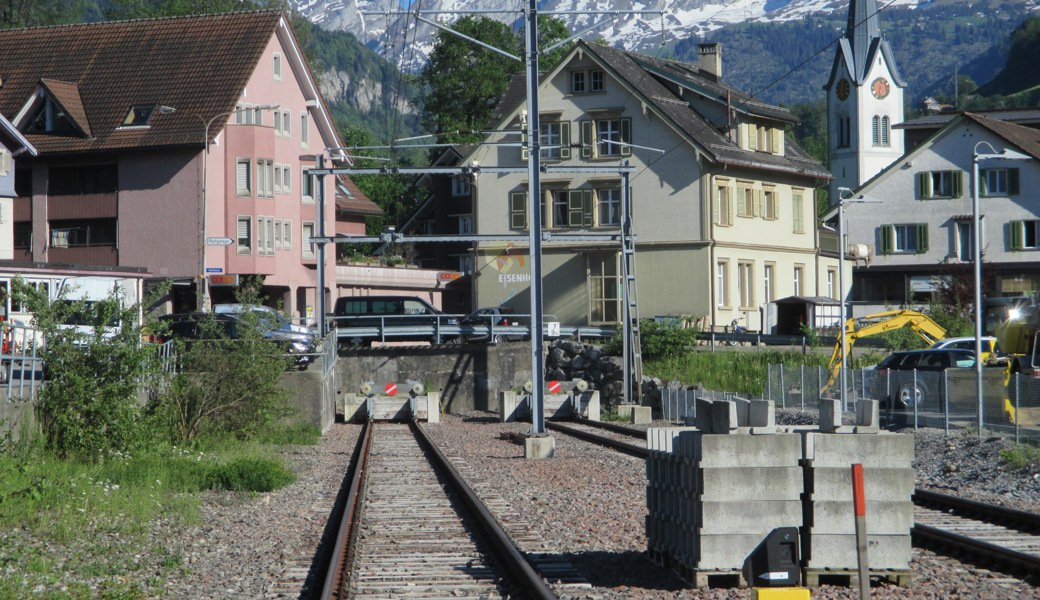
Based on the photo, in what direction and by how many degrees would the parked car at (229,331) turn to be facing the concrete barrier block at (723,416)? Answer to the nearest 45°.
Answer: approximately 45° to its right

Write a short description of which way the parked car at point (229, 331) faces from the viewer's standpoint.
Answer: facing the viewer and to the right of the viewer

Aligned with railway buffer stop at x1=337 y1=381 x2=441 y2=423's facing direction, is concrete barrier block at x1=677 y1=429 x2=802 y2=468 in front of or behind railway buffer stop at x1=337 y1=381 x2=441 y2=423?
in front

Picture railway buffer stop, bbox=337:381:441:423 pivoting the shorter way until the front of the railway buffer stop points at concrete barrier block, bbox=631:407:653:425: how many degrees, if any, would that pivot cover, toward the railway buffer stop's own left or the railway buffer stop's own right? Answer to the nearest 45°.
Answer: approximately 90° to the railway buffer stop's own left

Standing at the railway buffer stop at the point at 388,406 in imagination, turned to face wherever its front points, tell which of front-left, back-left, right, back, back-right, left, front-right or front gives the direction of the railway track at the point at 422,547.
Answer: front

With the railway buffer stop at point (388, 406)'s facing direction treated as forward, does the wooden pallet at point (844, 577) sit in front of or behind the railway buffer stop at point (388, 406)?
in front

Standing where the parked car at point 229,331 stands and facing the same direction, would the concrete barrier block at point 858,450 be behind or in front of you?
in front

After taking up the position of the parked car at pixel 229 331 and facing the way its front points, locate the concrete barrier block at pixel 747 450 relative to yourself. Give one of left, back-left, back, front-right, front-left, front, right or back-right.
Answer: front-right

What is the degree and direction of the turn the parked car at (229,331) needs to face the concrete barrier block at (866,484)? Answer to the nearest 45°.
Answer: approximately 45° to its right

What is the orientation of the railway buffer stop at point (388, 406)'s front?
toward the camera

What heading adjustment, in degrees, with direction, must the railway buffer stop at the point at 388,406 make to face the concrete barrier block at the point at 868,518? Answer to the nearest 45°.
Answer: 0° — it already faces it

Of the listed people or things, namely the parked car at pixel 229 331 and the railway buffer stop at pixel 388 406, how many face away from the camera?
0

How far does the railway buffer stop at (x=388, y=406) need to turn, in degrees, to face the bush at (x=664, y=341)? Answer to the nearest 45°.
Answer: approximately 135° to its left
